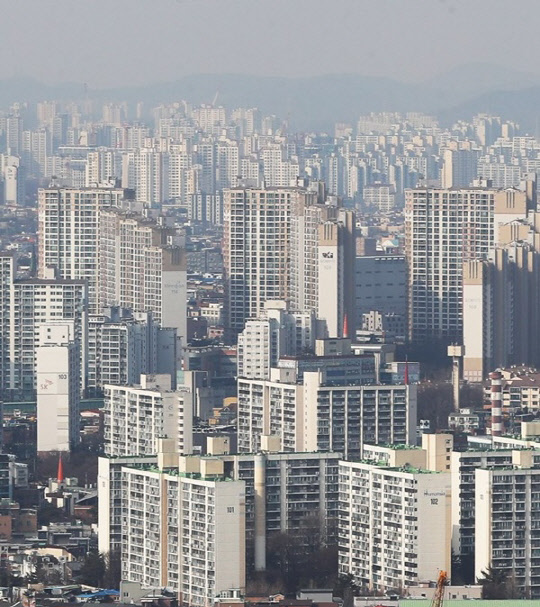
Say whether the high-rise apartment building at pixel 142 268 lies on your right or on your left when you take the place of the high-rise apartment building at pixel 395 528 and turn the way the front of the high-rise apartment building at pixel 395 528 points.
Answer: on your right

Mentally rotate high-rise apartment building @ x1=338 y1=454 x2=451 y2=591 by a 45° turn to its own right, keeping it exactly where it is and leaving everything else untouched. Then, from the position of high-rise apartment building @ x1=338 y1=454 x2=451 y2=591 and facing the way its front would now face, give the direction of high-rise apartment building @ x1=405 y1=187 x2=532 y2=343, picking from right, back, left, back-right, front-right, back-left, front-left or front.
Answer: right

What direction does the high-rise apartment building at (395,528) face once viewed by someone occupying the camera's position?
facing the viewer and to the left of the viewer

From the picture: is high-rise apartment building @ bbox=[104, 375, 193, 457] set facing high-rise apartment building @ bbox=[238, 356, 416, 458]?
no

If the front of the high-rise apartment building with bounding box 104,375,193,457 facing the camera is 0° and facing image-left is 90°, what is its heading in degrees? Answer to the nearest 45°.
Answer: approximately 45°

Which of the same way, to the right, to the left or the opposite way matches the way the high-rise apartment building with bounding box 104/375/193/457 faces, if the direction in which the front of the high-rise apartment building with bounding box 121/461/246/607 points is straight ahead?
the same way

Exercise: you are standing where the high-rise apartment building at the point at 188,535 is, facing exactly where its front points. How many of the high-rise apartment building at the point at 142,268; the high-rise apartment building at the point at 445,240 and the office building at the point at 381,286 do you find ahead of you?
0

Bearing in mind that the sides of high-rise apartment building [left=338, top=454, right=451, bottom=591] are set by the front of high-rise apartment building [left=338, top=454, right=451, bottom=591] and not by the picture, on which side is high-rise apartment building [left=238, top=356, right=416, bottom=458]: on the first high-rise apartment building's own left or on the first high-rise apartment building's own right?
on the first high-rise apartment building's own right

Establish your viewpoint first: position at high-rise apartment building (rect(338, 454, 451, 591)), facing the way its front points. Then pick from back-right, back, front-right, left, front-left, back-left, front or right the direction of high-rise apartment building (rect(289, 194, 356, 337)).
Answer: back-right

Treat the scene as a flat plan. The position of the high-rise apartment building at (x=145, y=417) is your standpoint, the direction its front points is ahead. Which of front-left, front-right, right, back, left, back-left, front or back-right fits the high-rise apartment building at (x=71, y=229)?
back-right

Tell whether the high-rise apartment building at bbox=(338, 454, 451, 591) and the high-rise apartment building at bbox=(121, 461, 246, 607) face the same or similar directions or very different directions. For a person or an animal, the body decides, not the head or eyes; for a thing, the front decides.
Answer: same or similar directions

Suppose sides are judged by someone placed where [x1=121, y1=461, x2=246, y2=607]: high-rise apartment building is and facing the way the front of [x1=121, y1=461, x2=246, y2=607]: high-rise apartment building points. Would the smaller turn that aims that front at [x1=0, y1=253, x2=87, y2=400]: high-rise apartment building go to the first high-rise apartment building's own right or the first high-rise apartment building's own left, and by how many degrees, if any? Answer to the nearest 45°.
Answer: approximately 135° to the first high-rise apartment building's own right

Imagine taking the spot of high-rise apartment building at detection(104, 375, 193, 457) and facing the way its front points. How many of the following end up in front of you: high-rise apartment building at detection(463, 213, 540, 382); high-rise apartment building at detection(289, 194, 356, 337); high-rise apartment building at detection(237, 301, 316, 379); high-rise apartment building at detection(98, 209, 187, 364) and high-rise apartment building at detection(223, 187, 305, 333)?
0

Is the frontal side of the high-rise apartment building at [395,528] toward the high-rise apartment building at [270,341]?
no

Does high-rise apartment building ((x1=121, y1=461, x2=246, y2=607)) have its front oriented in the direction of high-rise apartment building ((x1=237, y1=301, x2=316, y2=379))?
no
